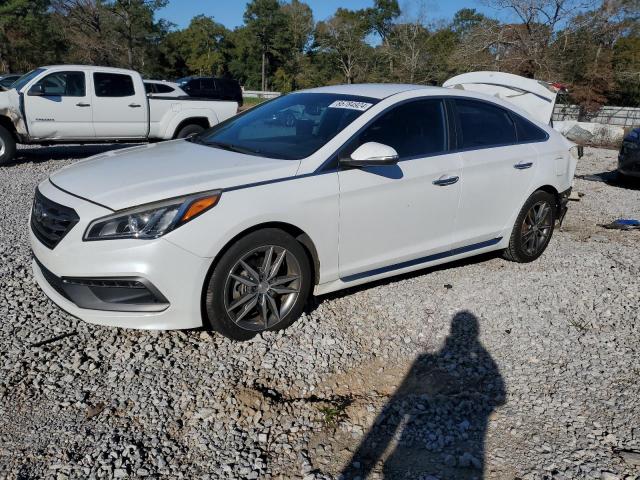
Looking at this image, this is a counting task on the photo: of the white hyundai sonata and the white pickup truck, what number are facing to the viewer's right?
0

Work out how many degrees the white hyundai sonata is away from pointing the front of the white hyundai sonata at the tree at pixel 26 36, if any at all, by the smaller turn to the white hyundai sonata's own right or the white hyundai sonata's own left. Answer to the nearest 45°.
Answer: approximately 90° to the white hyundai sonata's own right

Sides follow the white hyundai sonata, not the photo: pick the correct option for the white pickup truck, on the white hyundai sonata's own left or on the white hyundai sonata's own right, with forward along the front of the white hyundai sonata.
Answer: on the white hyundai sonata's own right

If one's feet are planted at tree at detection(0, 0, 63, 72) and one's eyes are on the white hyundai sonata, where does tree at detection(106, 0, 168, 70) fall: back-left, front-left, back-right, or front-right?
front-left

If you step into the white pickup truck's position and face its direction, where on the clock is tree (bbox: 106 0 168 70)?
The tree is roughly at 3 o'clock from the white pickup truck.

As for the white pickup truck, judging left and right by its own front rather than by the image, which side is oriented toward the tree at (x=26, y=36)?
right

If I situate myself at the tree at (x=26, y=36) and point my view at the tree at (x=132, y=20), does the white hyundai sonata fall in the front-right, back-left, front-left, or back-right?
front-right

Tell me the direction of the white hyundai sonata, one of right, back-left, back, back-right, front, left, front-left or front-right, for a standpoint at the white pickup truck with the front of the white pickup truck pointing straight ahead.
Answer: left

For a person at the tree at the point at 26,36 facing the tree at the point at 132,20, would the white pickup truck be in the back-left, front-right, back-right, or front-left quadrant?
front-right

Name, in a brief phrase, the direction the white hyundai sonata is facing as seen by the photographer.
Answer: facing the viewer and to the left of the viewer

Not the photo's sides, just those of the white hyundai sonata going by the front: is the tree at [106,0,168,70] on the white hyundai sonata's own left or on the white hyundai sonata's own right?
on the white hyundai sonata's own right

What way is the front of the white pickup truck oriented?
to the viewer's left
